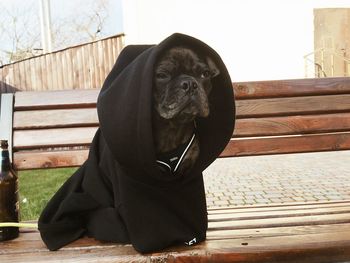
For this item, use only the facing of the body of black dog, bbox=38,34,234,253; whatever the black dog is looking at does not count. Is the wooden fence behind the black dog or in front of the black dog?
behind

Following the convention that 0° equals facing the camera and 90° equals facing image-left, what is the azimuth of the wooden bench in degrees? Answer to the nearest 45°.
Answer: approximately 0°

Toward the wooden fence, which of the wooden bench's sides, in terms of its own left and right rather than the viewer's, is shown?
back

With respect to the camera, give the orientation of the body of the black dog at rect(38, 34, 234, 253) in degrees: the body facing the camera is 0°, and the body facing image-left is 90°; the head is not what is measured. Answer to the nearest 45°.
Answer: approximately 315°
